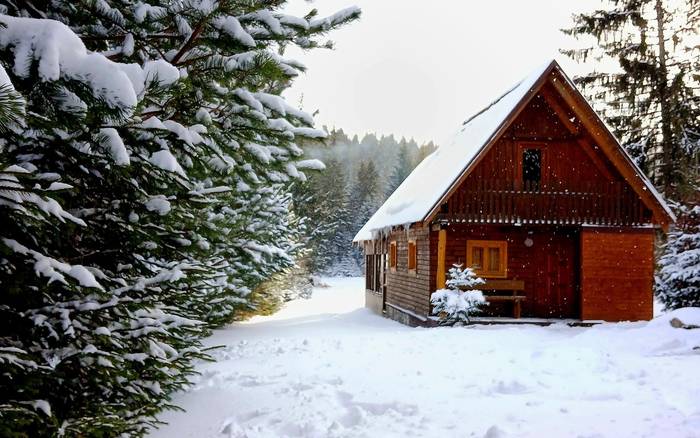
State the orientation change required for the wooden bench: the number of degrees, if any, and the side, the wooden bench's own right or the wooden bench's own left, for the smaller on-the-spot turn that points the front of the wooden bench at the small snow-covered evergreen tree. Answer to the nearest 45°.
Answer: approximately 45° to the wooden bench's own right

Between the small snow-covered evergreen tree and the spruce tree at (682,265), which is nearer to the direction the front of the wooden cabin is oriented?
the small snow-covered evergreen tree

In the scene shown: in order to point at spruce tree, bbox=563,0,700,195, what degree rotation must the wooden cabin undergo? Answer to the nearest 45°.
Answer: approximately 135° to its left

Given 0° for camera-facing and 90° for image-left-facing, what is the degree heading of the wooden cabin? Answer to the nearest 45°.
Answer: approximately 0°

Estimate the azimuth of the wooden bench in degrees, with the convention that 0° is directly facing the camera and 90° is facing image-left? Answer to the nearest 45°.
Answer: approximately 0°

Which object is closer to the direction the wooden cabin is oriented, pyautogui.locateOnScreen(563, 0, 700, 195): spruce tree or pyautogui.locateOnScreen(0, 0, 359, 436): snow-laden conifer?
the snow-laden conifer

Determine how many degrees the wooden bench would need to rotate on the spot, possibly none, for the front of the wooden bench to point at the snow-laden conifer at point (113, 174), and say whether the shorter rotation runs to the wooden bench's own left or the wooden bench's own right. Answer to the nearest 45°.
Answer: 0° — it already faces it

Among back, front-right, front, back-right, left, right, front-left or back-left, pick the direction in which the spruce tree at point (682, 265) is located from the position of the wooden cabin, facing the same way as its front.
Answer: back-left

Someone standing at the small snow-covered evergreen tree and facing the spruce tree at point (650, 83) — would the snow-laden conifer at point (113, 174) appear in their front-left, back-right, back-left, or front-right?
back-right
